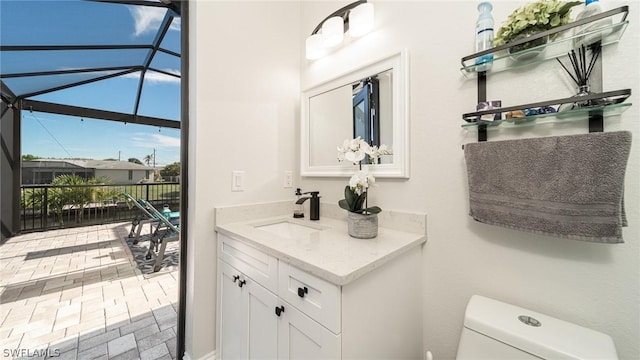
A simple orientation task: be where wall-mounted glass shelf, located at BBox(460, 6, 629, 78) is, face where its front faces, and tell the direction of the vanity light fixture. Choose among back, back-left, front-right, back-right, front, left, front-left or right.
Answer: front-right

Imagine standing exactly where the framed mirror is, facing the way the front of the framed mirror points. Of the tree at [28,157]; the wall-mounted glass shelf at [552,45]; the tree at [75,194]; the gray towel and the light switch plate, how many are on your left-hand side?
2

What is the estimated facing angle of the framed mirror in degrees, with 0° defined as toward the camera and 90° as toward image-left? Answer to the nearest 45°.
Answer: approximately 45°

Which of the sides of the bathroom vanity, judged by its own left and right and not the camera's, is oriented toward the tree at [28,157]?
right

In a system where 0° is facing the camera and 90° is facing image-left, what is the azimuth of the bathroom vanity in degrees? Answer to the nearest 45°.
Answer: approximately 45°

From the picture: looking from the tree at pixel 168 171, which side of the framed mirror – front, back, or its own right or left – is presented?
right

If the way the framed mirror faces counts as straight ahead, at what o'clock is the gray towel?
The gray towel is roughly at 9 o'clock from the framed mirror.

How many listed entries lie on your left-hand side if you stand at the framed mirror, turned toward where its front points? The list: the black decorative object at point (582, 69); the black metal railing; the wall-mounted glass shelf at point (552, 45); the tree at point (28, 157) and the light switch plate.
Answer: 2

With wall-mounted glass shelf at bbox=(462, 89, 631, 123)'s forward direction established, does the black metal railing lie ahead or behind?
ahead

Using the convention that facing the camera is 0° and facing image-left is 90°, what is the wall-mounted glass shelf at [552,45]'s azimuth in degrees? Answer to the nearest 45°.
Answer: approximately 45°

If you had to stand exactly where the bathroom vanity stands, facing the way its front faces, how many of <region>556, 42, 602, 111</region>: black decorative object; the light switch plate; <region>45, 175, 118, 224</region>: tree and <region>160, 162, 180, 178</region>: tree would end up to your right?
3

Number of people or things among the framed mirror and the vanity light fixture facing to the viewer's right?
0

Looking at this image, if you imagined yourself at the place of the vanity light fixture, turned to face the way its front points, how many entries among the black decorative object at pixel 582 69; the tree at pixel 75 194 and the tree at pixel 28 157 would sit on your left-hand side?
1

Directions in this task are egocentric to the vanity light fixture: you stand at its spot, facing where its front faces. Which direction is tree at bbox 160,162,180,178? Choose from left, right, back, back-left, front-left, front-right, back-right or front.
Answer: right
